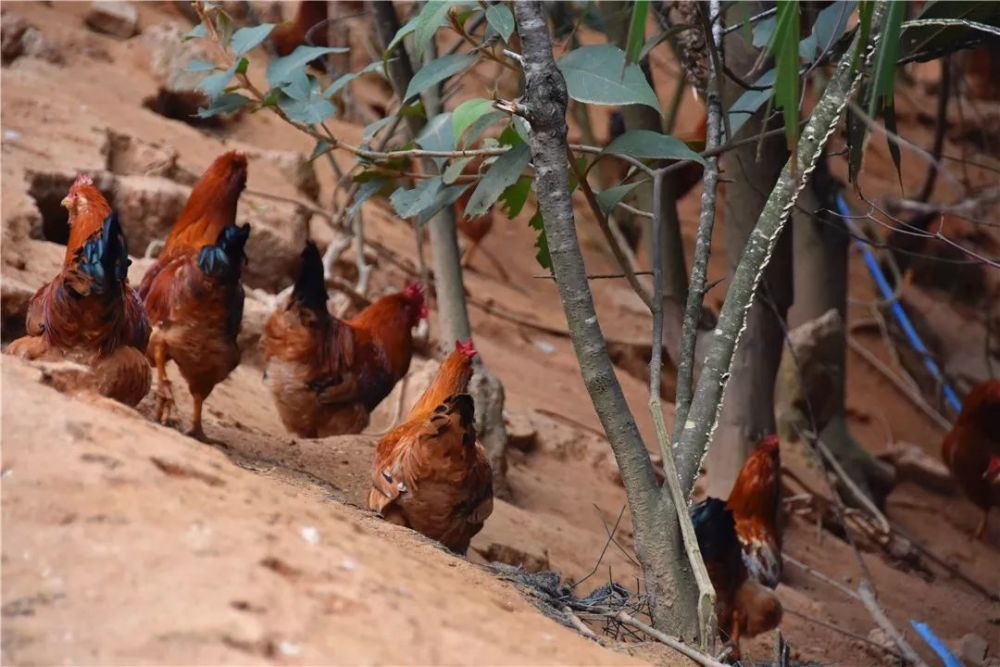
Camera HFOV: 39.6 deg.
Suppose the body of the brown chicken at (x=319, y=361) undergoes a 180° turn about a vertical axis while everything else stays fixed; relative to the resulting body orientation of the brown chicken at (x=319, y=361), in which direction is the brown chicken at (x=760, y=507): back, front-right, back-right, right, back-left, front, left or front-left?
back-left

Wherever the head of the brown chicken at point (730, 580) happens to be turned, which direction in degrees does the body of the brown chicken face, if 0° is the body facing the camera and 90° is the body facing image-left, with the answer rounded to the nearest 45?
approximately 225°

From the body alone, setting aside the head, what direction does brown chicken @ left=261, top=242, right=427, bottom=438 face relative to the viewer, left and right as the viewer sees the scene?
facing away from the viewer and to the right of the viewer

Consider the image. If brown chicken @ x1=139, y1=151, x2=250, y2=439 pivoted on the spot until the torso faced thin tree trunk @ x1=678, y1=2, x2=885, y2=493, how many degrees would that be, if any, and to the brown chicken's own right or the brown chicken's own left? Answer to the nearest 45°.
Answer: approximately 135° to the brown chicken's own right

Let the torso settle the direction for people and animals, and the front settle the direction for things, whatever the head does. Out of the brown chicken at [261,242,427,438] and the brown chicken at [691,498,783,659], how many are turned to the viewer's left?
0

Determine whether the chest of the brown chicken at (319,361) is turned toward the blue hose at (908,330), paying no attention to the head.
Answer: yes

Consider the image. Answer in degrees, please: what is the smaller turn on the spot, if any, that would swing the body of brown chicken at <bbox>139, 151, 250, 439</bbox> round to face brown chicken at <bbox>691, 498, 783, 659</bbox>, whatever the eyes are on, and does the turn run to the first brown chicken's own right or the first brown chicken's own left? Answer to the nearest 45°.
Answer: approximately 90° to the first brown chicken's own right

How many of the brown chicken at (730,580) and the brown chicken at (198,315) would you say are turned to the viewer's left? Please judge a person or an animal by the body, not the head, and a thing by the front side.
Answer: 0

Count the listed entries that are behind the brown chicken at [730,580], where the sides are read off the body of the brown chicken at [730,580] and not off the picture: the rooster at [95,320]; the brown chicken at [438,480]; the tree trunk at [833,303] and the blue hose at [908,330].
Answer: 2

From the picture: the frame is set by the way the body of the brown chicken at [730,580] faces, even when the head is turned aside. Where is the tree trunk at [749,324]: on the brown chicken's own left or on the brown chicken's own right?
on the brown chicken's own left

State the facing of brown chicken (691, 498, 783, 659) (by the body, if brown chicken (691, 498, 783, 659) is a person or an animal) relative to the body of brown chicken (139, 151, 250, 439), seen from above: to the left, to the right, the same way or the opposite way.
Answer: to the right

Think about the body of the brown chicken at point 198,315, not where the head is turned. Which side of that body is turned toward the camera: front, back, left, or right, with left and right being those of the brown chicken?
back

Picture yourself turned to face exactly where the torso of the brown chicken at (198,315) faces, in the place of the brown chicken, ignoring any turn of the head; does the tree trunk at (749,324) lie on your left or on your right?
on your right

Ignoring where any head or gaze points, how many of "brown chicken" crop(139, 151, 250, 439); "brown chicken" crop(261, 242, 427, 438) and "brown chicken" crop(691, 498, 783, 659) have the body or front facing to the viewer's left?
0
